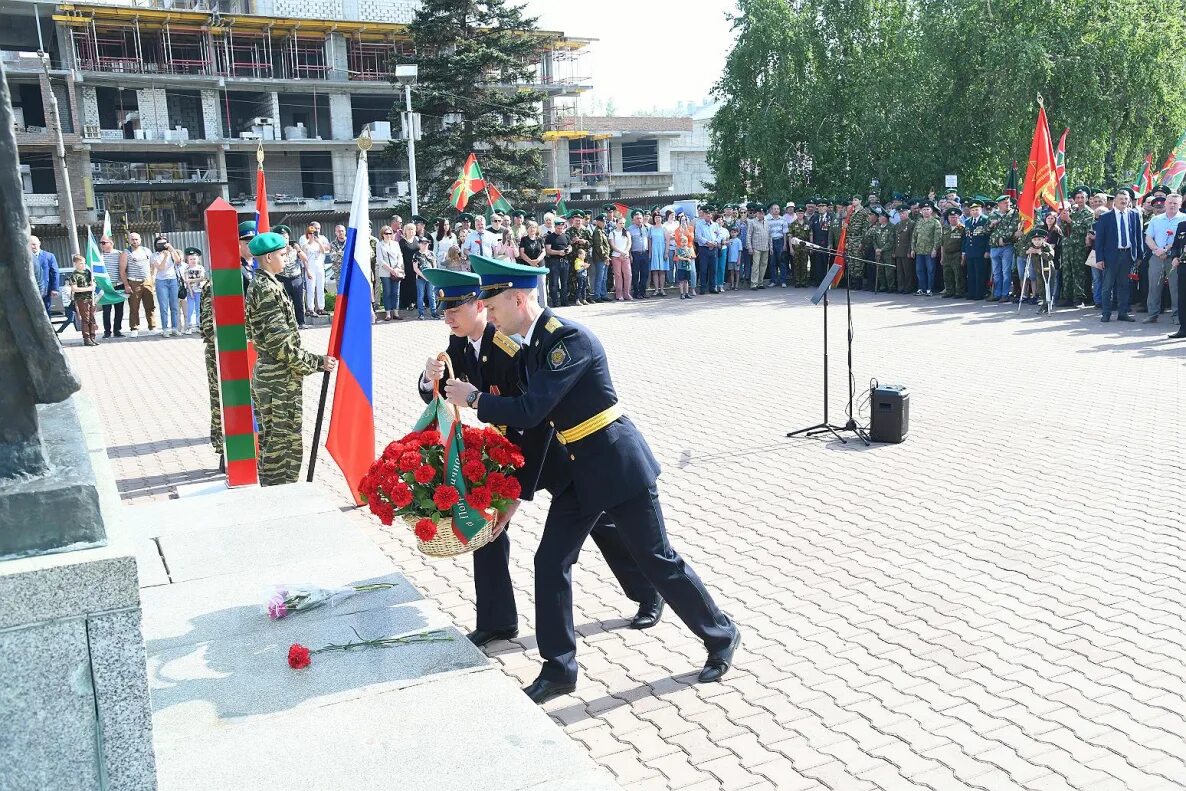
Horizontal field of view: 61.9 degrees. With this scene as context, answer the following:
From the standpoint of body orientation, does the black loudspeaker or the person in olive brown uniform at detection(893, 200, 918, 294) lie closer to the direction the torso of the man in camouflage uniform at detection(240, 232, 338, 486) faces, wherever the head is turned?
the black loudspeaker

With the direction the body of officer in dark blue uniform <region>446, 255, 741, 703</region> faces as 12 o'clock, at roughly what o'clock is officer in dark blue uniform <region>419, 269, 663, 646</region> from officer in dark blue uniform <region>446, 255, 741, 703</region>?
officer in dark blue uniform <region>419, 269, 663, 646</region> is roughly at 2 o'clock from officer in dark blue uniform <region>446, 255, 741, 703</region>.

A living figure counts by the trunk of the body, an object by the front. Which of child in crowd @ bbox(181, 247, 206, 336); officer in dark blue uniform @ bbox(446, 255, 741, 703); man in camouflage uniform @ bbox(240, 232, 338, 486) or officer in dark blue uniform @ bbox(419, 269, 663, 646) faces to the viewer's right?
the man in camouflage uniform

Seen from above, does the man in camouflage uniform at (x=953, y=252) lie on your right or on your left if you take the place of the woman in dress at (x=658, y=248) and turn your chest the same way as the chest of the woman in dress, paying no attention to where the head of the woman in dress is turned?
on your left

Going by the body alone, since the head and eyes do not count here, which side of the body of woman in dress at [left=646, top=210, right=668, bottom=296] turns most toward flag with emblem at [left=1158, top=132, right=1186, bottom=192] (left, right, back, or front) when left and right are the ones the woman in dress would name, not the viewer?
left

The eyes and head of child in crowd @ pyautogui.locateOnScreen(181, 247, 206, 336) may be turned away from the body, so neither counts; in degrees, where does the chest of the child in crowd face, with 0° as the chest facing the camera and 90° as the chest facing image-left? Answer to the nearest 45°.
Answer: approximately 0°

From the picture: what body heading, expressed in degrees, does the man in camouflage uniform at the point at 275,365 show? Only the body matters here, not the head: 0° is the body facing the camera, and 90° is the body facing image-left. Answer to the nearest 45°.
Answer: approximately 270°

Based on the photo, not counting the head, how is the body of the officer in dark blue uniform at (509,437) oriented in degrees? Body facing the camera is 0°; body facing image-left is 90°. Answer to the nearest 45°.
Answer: approximately 45°

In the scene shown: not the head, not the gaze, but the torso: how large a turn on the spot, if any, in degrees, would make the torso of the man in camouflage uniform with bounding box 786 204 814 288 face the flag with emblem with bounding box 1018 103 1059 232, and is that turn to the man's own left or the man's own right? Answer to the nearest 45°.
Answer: approximately 45° to the man's own left

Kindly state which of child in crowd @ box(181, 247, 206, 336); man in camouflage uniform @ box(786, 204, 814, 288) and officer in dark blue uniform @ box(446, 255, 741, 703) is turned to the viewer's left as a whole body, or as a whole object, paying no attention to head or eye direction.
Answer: the officer in dark blue uniform

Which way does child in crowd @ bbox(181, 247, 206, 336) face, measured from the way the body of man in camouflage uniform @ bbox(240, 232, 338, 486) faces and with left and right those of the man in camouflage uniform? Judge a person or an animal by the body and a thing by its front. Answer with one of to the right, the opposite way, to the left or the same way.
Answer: to the right

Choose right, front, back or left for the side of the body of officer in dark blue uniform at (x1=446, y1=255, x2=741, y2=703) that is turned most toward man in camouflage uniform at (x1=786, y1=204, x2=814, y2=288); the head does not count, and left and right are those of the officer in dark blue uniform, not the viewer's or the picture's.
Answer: right

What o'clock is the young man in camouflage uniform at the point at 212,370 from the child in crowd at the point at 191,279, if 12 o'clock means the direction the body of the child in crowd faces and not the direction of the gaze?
The young man in camouflage uniform is roughly at 12 o'clock from the child in crowd.

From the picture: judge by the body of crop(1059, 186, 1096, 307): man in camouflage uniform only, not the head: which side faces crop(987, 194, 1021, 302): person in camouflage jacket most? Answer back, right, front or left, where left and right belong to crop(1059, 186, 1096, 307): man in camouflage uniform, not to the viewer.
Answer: right

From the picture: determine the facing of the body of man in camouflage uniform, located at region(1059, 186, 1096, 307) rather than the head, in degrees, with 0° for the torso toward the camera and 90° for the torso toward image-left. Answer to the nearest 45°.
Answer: approximately 45°

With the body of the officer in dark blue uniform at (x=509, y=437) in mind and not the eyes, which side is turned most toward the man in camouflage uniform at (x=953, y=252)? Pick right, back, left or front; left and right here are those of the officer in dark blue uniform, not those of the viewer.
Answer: back
